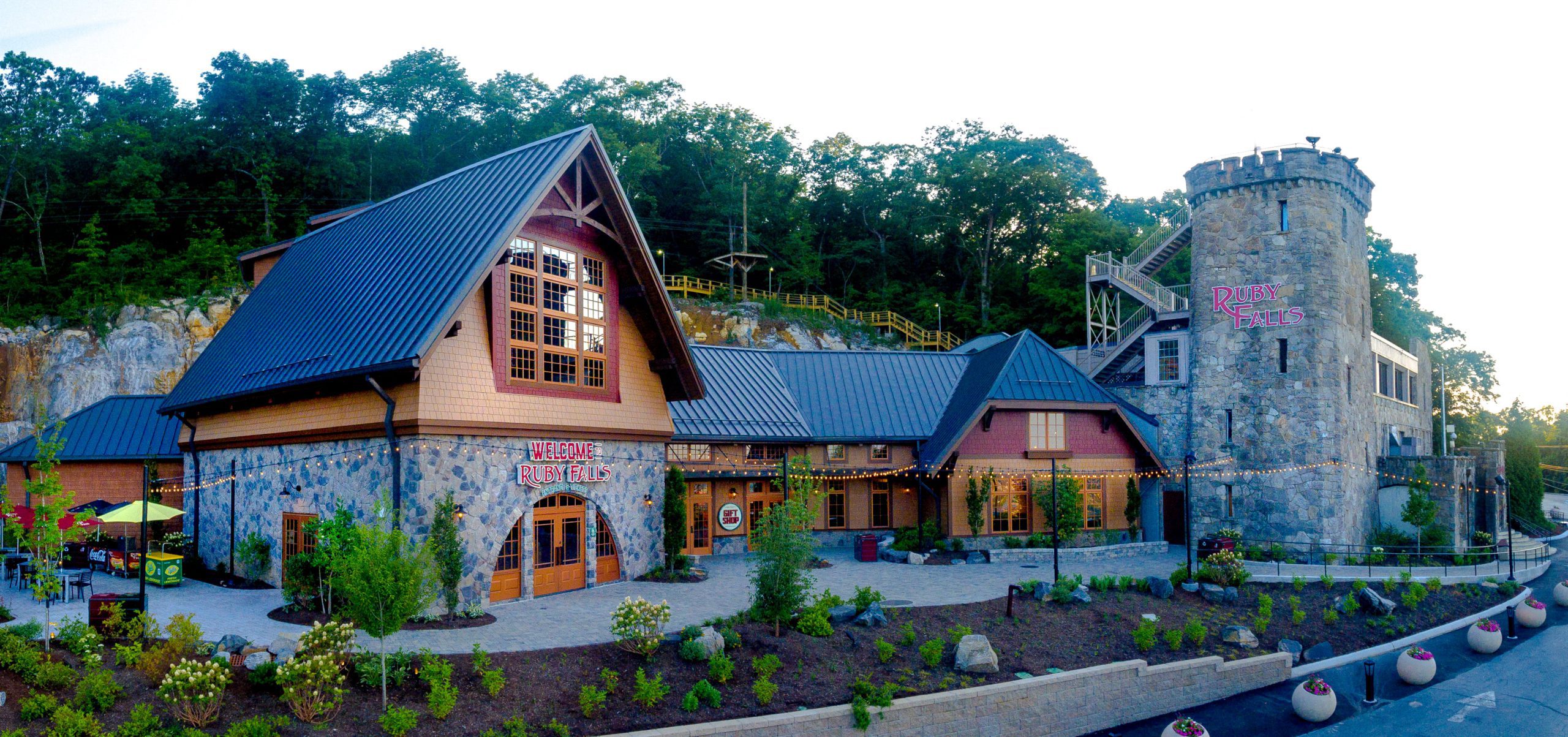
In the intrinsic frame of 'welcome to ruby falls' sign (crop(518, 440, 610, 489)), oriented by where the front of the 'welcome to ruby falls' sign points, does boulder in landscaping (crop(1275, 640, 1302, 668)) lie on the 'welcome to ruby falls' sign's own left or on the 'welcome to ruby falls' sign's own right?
on the 'welcome to ruby falls' sign's own left

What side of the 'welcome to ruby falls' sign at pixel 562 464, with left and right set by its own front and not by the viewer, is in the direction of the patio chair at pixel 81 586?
right

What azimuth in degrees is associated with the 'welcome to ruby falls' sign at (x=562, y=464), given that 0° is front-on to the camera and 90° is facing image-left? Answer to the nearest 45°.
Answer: approximately 0°

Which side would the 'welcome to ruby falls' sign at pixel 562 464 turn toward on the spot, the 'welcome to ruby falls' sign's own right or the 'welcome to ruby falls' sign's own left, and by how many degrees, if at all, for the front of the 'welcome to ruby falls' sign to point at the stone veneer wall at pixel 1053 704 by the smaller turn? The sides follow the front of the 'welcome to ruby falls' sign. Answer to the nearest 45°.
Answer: approximately 45° to the 'welcome to ruby falls' sign's own left

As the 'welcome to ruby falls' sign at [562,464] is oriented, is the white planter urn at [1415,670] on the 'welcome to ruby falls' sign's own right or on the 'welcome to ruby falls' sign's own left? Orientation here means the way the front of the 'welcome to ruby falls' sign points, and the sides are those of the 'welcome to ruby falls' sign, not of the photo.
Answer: on the 'welcome to ruby falls' sign's own left
